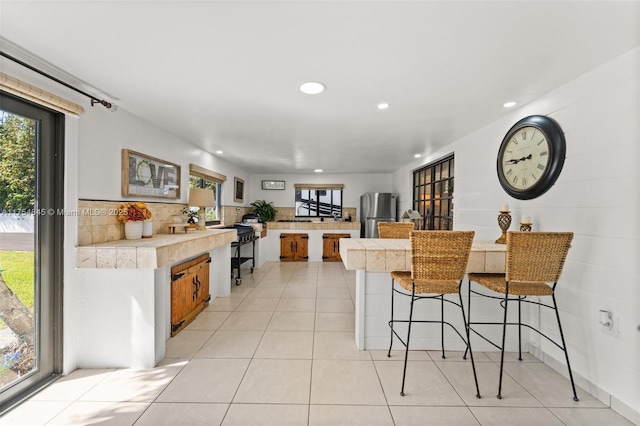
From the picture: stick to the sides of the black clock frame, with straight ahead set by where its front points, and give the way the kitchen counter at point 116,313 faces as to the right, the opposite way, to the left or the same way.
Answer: the opposite way

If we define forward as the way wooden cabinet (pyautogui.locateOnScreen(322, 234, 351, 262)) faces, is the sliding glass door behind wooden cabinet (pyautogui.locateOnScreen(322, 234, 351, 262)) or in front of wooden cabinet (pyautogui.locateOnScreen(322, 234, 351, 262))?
in front

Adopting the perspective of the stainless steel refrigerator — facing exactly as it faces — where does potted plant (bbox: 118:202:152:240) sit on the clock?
The potted plant is roughly at 1 o'clock from the stainless steel refrigerator.

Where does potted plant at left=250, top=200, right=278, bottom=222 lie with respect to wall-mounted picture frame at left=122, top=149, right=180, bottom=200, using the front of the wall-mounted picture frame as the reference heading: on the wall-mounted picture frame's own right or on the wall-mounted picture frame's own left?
on the wall-mounted picture frame's own left

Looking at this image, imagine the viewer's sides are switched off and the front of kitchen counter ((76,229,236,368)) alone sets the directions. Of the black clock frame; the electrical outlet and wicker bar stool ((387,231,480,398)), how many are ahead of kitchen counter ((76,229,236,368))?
3

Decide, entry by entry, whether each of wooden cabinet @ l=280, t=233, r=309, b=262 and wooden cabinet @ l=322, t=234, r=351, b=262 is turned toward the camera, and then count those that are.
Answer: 2

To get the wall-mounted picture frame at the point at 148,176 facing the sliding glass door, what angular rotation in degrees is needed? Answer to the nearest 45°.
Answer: approximately 90° to its right

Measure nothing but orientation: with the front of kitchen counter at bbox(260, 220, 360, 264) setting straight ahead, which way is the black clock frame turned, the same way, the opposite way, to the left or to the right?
to the right

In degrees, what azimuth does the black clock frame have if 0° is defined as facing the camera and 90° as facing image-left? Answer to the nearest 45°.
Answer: approximately 45°

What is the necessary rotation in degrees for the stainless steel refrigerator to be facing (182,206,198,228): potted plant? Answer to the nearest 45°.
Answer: approximately 45° to its right

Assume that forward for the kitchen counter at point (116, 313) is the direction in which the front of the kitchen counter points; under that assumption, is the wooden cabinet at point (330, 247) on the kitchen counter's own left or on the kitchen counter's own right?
on the kitchen counter's own left
